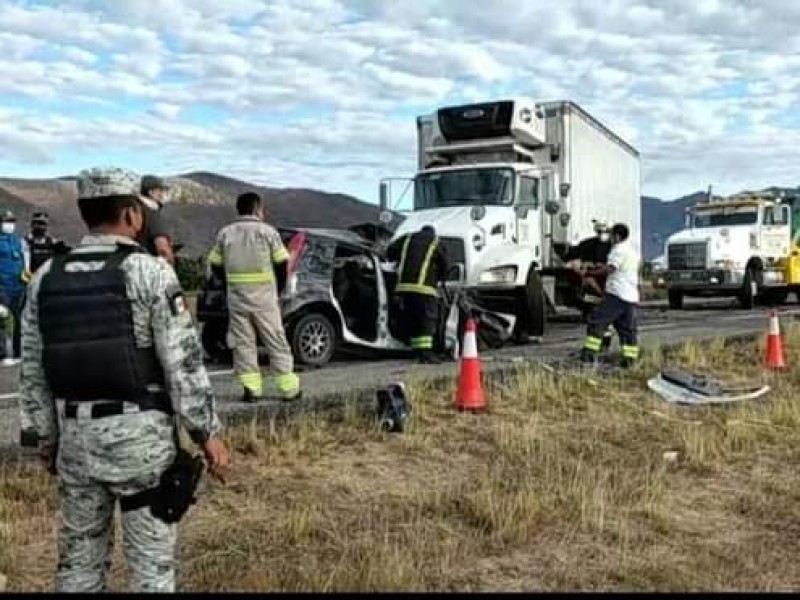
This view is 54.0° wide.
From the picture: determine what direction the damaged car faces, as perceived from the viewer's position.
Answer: facing away from the viewer and to the right of the viewer

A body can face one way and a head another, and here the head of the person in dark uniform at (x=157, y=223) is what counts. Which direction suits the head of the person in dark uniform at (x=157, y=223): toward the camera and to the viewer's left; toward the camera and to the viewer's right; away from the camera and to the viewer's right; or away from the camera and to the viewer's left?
toward the camera and to the viewer's right

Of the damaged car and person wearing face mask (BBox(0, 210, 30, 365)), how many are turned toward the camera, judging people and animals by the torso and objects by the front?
1

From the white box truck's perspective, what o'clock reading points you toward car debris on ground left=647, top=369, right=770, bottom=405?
The car debris on ground is roughly at 10 o'clock from the white box truck.

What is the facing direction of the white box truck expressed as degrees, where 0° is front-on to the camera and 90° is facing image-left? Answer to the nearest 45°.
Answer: approximately 45°

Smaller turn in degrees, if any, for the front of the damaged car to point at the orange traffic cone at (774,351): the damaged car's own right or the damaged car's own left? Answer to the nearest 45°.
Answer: approximately 45° to the damaged car's own right

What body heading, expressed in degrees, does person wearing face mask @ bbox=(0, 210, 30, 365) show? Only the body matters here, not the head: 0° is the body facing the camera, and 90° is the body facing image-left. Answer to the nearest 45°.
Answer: approximately 0°

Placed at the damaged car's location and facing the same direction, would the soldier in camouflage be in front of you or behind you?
behind

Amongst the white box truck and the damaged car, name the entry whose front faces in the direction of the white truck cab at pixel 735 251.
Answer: the damaged car
